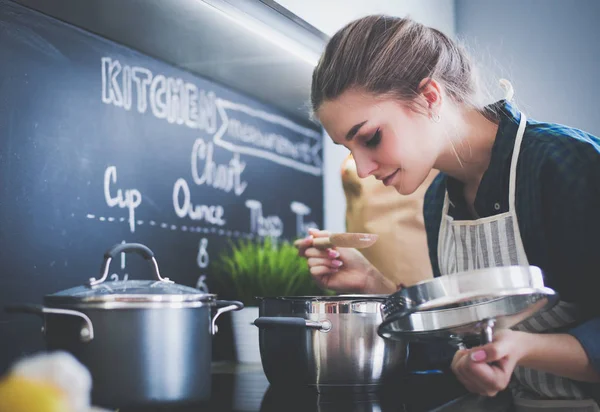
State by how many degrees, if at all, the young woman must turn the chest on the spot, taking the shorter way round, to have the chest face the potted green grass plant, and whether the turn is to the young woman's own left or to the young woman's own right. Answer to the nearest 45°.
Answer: approximately 90° to the young woman's own right

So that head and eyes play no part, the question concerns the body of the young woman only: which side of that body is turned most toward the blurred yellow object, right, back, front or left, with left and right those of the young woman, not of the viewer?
front

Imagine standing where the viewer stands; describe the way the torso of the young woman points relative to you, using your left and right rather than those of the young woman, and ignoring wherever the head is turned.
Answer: facing the viewer and to the left of the viewer

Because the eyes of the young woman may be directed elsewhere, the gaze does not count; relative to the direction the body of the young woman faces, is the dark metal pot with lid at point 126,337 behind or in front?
in front

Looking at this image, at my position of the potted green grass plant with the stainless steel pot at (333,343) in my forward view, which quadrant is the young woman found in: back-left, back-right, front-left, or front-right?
front-left

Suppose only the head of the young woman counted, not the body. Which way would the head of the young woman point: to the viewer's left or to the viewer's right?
to the viewer's left
